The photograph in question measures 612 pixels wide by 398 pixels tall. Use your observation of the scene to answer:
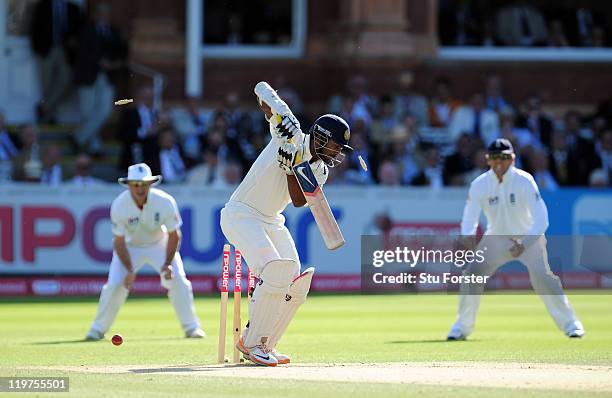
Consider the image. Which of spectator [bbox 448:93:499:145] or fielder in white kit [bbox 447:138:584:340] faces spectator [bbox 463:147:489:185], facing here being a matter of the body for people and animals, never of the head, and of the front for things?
spectator [bbox 448:93:499:145]

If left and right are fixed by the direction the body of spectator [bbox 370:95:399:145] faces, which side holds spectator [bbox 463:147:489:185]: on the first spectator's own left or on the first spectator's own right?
on the first spectator's own left

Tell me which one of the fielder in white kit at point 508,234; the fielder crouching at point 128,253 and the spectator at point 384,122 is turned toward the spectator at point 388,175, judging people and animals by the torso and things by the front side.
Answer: the spectator at point 384,122

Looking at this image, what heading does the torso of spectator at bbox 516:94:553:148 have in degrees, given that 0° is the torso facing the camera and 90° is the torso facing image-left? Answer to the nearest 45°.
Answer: approximately 0°

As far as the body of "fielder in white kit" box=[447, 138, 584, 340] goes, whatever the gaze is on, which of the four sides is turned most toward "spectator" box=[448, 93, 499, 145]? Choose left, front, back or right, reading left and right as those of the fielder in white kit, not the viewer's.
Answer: back

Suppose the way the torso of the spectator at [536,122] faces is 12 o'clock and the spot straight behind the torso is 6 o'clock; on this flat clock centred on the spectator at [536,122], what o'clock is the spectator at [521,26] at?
the spectator at [521,26] is roughly at 6 o'clock from the spectator at [536,122].

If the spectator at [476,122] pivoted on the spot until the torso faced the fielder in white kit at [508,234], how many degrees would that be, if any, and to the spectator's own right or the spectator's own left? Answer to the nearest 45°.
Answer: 0° — they already face them

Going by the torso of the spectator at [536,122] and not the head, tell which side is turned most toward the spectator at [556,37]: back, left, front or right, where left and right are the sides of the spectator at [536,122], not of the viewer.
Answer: back

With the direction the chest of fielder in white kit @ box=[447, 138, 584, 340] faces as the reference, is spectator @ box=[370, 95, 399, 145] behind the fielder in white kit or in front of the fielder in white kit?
behind

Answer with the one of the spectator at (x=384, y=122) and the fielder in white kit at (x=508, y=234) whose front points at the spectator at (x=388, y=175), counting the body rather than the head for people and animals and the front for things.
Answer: the spectator at (x=384, y=122)
